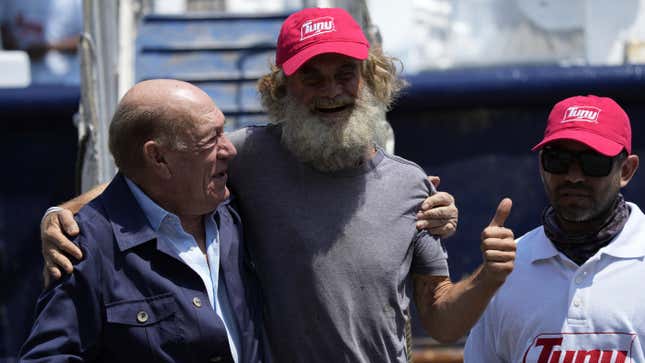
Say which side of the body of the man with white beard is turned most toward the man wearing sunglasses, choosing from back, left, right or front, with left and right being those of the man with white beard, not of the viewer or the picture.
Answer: left

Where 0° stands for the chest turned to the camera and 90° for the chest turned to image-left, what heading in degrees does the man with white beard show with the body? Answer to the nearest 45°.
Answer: approximately 0°

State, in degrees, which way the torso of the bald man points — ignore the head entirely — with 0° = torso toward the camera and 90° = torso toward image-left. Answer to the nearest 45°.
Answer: approximately 315°

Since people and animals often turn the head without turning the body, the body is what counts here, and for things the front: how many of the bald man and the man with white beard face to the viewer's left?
0
